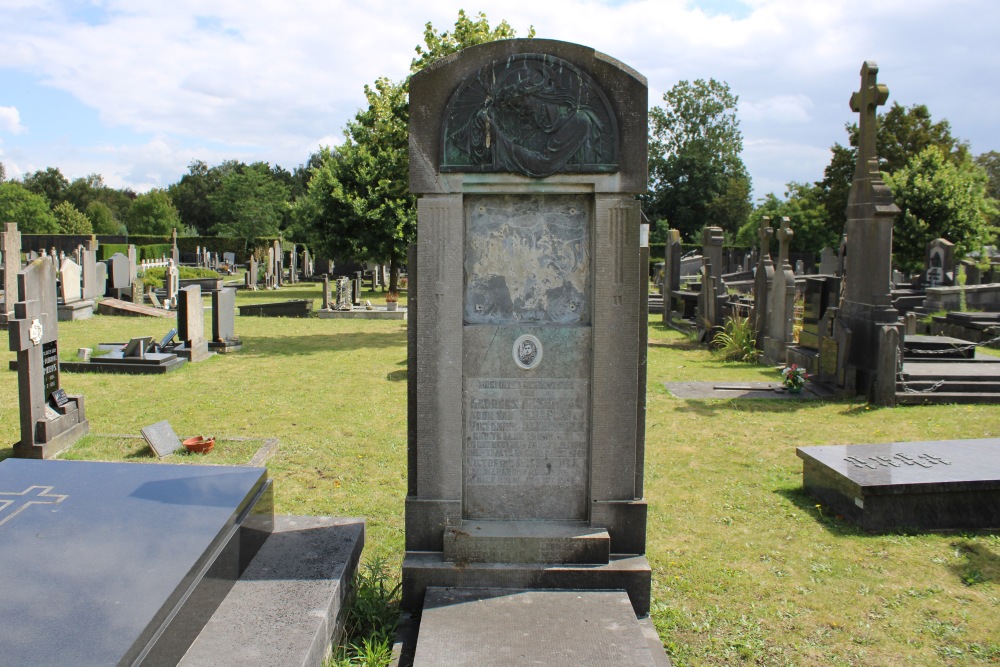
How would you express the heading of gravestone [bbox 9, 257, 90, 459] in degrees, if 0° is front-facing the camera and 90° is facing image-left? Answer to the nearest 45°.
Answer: approximately 315°

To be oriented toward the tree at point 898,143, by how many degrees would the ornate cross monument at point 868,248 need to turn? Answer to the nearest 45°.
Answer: approximately 135° to its right

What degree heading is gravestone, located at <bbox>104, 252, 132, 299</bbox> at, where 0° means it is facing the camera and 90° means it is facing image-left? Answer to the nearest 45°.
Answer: approximately 315°

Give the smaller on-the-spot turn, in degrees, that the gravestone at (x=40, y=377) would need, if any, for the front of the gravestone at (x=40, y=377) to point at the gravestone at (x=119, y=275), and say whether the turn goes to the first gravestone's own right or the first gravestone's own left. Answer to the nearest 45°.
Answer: approximately 135° to the first gravestone's own left

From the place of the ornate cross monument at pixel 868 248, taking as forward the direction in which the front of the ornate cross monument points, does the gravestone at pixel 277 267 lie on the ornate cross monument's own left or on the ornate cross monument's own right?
on the ornate cross monument's own right

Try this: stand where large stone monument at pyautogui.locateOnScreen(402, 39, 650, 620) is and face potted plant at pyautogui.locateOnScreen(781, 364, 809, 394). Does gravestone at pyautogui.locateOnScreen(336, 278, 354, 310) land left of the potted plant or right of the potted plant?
left

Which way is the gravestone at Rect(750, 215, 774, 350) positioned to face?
to the viewer's left

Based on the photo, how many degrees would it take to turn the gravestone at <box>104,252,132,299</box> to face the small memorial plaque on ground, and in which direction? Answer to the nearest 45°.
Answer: approximately 45° to its right
